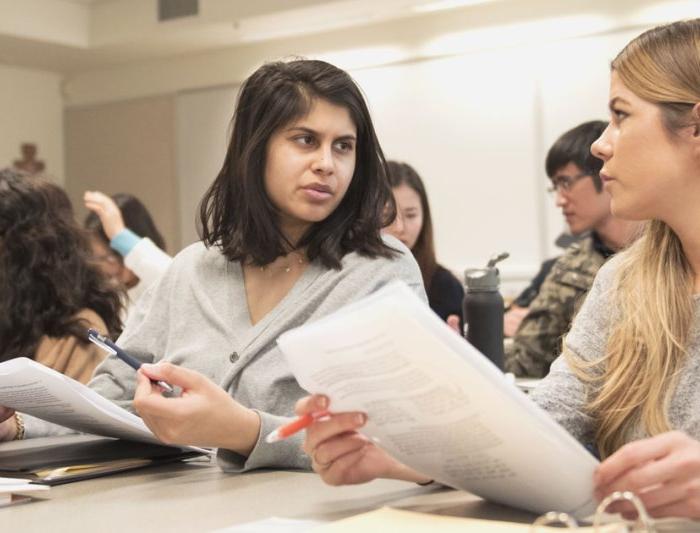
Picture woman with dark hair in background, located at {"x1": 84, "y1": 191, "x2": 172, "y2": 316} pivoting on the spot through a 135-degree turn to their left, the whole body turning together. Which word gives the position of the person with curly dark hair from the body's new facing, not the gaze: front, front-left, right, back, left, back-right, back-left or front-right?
right

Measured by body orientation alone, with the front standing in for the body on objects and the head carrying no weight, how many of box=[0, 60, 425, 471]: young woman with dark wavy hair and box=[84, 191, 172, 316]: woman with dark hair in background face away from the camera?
0

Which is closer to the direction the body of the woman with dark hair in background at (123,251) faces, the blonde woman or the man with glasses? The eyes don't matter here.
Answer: the blonde woman

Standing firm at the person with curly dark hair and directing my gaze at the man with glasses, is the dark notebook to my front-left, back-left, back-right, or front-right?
back-right

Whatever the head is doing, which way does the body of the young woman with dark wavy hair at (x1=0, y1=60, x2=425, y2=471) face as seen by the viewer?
toward the camera

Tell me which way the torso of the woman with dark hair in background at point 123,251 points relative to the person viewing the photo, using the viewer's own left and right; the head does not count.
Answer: facing the viewer and to the left of the viewer

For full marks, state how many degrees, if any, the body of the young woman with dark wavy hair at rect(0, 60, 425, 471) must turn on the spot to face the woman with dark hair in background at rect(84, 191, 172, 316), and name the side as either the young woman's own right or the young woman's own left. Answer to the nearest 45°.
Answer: approximately 180°

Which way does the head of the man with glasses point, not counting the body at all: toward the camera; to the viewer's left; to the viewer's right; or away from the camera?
to the viewer's left

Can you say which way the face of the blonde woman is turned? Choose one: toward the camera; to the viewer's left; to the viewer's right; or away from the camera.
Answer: to the viewer's left

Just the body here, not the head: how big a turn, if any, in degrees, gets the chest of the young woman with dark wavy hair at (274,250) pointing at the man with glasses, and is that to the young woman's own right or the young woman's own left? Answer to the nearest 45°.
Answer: approximately 135° to the young woman's own left

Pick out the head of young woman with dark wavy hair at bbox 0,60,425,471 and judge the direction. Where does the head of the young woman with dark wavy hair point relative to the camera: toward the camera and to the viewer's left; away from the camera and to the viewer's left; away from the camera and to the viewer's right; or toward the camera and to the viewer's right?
toward the camera and to the viewer's right

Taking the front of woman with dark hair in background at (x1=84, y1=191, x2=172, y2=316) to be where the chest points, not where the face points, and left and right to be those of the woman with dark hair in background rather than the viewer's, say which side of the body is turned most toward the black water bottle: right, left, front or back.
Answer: left
